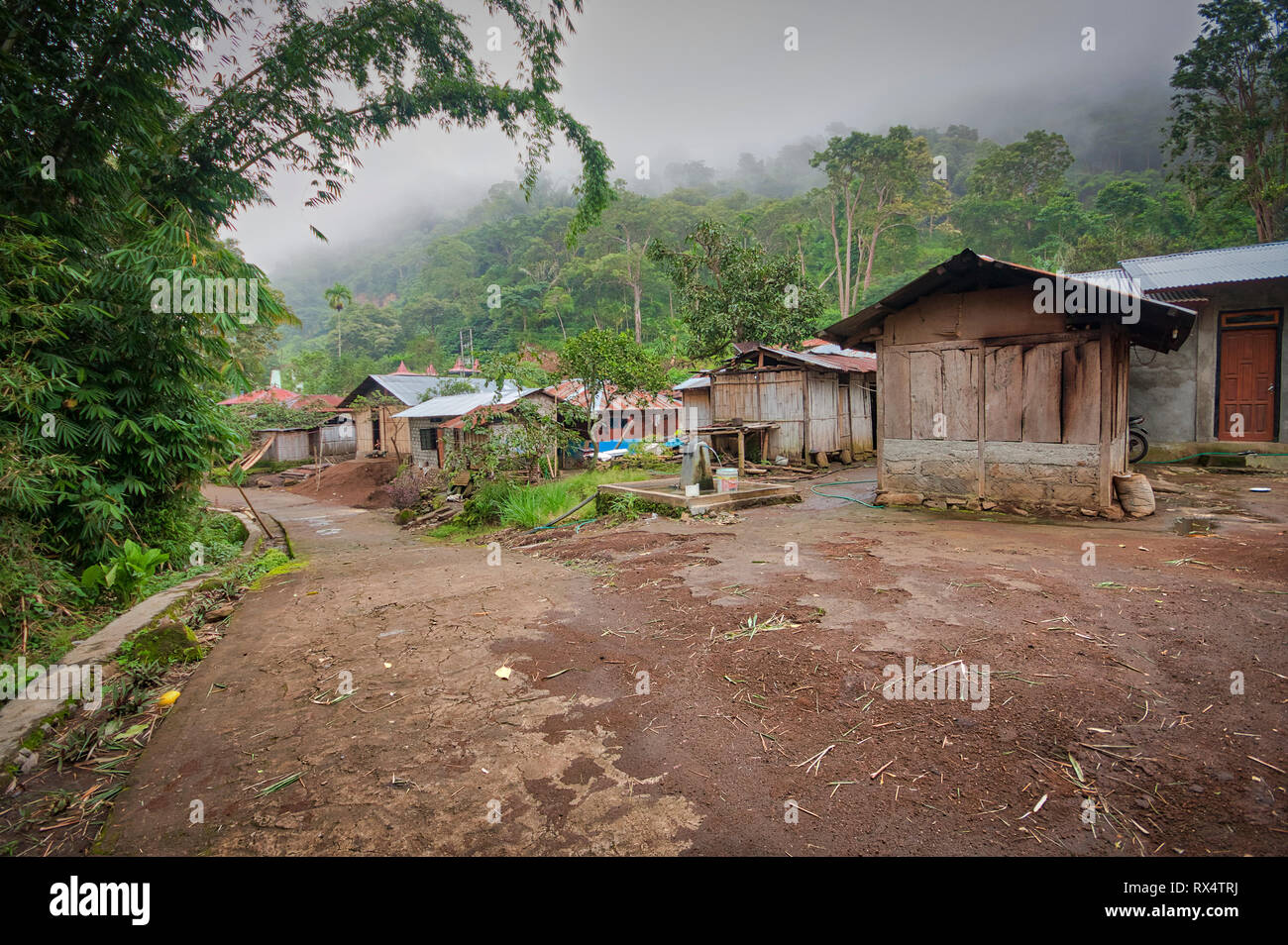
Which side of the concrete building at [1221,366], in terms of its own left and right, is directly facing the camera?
front

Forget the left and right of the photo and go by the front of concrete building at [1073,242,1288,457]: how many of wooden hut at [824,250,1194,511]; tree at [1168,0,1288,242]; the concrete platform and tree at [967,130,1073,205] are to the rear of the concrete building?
2

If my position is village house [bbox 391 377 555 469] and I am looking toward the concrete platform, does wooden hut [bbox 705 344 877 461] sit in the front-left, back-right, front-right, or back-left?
front-left

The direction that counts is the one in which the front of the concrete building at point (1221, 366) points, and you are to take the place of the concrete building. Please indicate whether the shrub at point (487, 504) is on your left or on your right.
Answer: on your right

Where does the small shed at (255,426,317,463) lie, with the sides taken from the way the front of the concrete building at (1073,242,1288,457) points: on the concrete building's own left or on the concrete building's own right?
on the concrete building's own right

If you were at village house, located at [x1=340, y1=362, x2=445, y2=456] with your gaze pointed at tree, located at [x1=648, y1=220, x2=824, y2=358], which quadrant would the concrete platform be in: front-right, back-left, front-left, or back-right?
front-right

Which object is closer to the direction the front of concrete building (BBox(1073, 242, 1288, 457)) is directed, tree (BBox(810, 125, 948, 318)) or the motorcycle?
the motorcycle

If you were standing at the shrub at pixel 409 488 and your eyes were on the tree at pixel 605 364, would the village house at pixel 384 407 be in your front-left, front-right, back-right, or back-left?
front-left

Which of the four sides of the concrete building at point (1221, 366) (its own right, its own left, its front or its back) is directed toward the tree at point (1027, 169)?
back

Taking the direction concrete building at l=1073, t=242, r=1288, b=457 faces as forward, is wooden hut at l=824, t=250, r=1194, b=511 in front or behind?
in front

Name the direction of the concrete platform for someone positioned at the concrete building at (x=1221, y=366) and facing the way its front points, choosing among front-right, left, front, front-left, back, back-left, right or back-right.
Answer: front-right

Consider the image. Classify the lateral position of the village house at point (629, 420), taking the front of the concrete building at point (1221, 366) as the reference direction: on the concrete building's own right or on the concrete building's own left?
on the concrete building's own right

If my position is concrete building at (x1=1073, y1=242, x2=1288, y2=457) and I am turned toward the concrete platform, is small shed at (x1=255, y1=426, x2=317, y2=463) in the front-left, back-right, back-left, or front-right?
front-right

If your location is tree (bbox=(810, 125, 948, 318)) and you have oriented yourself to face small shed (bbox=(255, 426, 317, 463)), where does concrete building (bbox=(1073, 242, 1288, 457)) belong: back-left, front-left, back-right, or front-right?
front-left

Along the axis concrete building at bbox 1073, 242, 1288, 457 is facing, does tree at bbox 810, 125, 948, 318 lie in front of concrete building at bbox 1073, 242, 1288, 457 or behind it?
behind

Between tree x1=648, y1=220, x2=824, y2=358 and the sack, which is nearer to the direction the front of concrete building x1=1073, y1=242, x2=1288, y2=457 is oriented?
the sack
